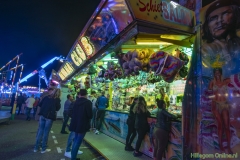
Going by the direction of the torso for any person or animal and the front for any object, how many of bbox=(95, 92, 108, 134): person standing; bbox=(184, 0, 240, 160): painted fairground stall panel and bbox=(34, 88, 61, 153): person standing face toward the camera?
1

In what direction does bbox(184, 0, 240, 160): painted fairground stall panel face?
toward the camera

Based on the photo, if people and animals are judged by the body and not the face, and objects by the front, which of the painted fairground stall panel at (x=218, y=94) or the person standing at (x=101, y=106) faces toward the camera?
the painted fairground stall panel

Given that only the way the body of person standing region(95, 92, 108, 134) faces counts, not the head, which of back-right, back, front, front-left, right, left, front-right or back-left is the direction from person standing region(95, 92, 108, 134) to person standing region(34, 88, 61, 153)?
back

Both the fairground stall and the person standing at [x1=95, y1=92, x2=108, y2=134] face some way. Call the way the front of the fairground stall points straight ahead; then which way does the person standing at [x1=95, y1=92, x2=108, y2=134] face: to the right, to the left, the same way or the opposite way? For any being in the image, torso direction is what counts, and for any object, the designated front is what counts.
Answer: the opposite way

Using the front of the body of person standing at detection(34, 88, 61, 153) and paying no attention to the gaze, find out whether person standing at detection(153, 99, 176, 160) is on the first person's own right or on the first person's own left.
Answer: on the first person's own right

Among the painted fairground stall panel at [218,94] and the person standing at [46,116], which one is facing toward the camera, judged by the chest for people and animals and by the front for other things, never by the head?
the painted fairground stall panel

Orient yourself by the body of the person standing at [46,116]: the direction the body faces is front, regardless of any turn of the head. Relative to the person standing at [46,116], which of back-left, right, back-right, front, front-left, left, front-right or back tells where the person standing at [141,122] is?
right

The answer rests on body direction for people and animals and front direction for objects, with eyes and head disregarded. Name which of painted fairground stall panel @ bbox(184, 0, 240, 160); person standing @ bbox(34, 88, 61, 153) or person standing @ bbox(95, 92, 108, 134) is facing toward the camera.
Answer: the painted fairground stall panel

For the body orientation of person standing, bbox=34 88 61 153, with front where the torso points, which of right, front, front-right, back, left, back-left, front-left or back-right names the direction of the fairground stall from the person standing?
right

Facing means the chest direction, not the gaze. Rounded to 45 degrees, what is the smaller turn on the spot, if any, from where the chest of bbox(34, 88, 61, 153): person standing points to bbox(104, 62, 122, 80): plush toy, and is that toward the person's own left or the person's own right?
approximately 45° to the person's own right

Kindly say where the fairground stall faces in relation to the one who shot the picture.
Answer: facing the viewer and to the left of the viewer

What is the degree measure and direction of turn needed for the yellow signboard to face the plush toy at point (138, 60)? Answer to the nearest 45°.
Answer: approximately 180°

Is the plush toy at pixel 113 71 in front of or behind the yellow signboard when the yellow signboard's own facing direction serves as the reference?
behind
